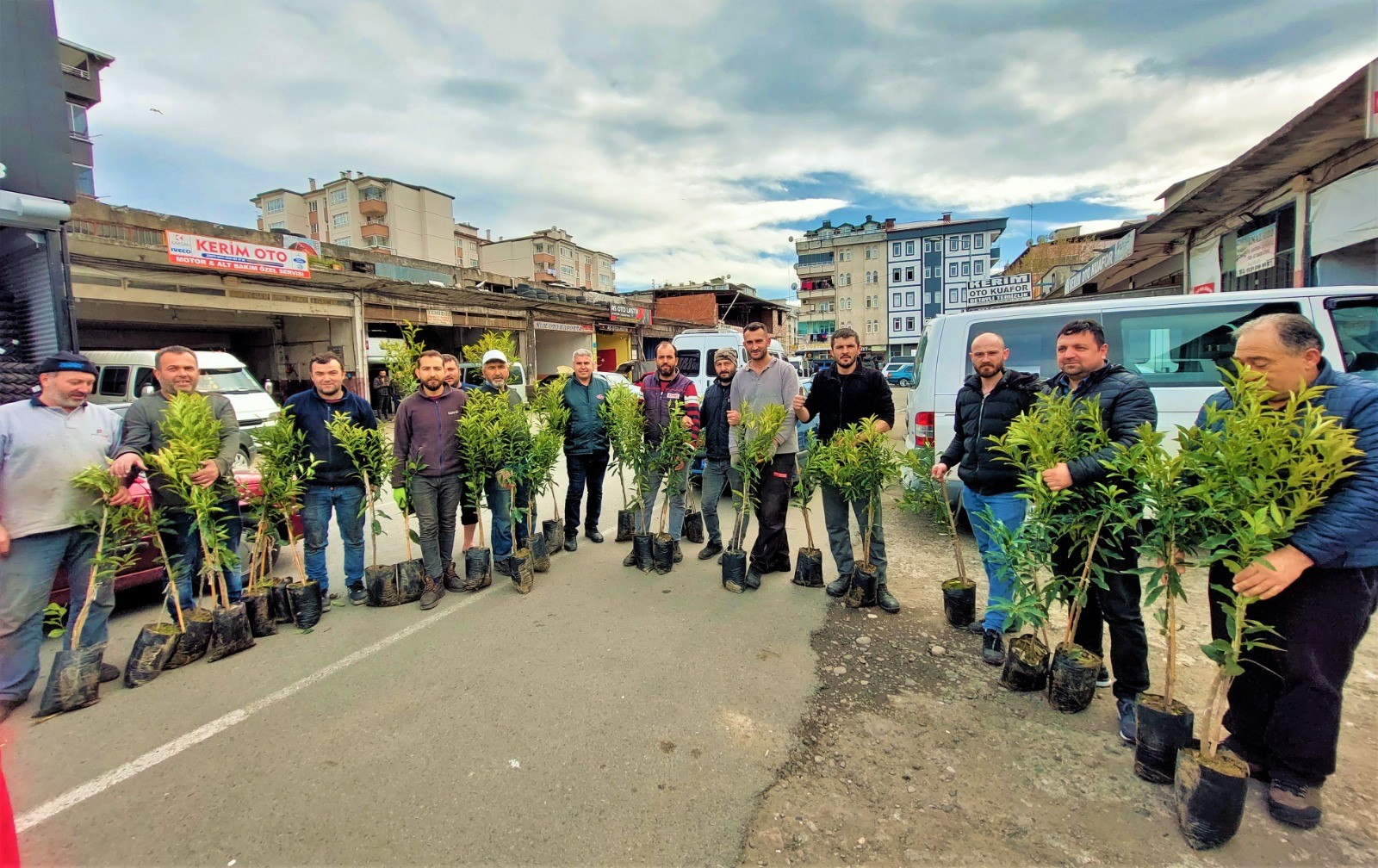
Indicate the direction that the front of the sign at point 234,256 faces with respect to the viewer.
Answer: facing the viewer and to the right of the viewer

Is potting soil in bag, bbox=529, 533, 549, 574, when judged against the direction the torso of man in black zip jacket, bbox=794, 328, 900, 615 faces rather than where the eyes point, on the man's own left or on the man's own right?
on the man's own right

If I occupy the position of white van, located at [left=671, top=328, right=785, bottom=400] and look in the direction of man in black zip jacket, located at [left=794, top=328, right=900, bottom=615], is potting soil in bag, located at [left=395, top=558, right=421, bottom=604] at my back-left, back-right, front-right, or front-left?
front-right

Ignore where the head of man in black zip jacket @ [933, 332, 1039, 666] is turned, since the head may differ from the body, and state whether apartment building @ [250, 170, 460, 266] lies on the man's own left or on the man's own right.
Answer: on the man's own right

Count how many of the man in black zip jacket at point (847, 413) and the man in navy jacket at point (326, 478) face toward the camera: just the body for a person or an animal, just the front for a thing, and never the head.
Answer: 2

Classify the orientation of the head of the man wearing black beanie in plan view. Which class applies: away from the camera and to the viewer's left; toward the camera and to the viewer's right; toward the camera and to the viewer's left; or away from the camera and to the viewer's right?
toward the camera and to the viewer's right

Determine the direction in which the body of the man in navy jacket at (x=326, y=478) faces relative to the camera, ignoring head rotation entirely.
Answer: toward the camera

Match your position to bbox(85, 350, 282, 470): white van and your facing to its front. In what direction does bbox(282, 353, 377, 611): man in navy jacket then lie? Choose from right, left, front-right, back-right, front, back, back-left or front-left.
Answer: front-right

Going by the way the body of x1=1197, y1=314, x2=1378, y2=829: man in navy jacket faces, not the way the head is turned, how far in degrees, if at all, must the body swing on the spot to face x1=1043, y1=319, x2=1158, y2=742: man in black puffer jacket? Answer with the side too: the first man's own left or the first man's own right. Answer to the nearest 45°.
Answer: approximately 90° to the first man's own right

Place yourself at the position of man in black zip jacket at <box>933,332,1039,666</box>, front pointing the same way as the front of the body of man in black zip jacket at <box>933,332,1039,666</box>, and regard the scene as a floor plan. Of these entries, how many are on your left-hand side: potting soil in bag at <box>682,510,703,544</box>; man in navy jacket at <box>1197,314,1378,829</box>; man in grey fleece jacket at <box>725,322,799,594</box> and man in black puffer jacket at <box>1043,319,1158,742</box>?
2

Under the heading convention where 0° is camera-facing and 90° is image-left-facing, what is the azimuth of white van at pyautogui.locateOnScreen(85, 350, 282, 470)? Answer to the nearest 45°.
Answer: approximately 315°

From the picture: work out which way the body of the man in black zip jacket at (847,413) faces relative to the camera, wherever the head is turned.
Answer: toward the camera
